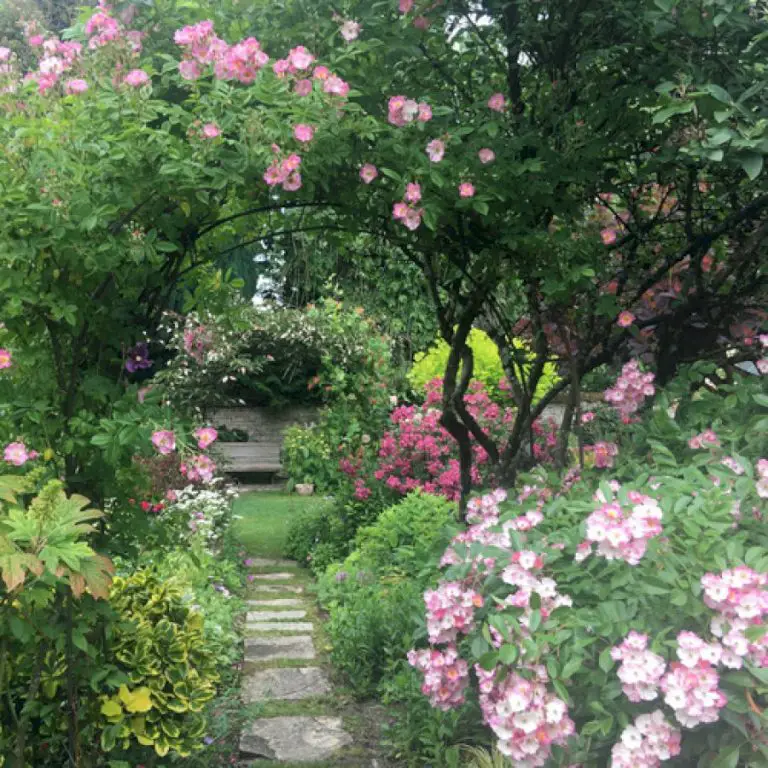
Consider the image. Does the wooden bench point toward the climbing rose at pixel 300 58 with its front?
yes

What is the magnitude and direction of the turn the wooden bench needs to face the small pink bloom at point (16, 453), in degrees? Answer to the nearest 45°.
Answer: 0° — it already faces it

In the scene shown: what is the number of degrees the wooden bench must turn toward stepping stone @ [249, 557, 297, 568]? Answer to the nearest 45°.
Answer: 0° — it already faces it

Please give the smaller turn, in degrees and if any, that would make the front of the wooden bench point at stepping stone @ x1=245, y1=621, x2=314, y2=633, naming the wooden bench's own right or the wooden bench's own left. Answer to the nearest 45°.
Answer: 0° — it already faces it

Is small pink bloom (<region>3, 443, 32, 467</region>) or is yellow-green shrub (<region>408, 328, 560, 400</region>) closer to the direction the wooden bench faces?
the small pink bloom

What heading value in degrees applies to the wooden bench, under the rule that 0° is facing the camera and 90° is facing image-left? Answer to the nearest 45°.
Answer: approximately 0°

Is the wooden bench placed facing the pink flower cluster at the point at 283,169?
yes
